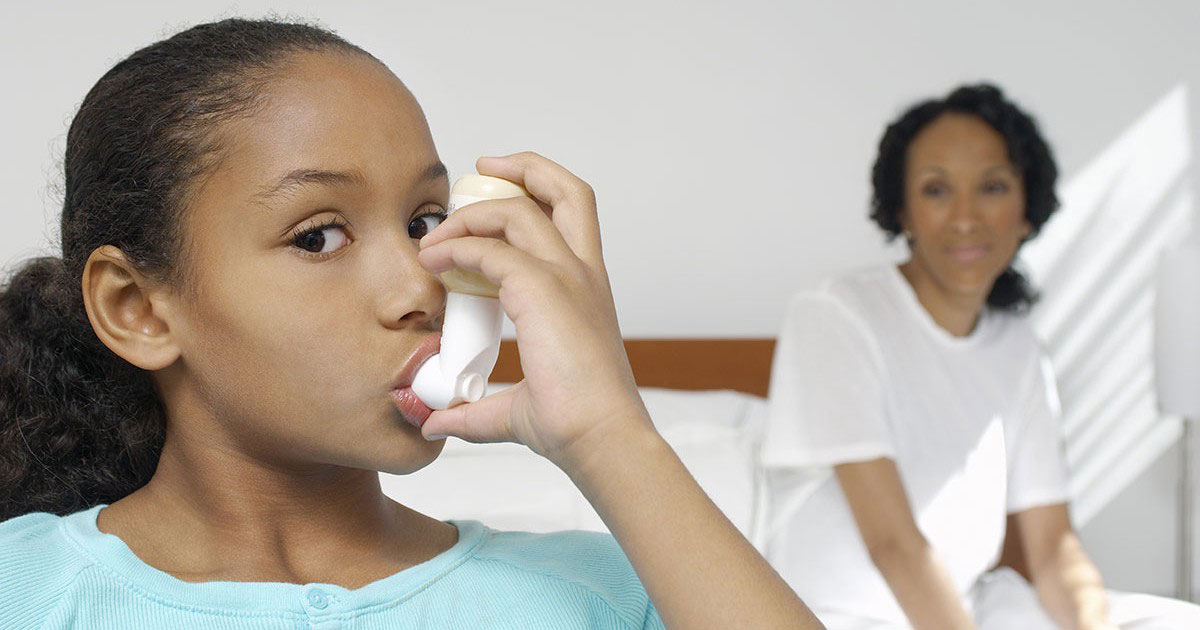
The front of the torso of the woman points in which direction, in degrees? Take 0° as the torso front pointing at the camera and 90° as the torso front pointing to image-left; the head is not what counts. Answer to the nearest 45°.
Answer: approximately 315°

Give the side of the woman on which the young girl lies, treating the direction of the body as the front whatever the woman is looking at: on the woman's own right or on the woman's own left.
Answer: on the woman's own right

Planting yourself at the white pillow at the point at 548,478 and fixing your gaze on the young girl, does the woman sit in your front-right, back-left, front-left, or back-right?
back-left

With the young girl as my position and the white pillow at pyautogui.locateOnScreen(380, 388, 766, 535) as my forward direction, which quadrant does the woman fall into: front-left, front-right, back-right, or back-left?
front-right

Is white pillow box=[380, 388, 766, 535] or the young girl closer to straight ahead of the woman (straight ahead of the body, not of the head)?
the young girl

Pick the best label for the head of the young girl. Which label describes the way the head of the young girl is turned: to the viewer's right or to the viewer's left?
to the viewer's right

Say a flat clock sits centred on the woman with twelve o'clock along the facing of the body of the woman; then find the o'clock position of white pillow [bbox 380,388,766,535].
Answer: The white pillow is roughly at 3 o'clock from the woman.

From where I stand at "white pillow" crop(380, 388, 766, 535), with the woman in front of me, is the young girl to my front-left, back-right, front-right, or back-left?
back-right
